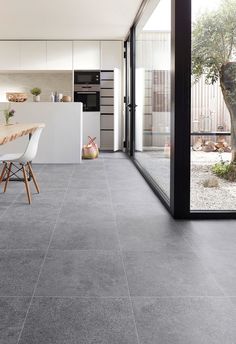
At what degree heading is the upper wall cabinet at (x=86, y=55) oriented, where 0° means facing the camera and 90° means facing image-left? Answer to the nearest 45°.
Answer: approximately 0°

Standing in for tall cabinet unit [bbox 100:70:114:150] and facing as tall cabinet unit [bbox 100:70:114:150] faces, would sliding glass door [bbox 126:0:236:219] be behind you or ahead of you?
ahead
